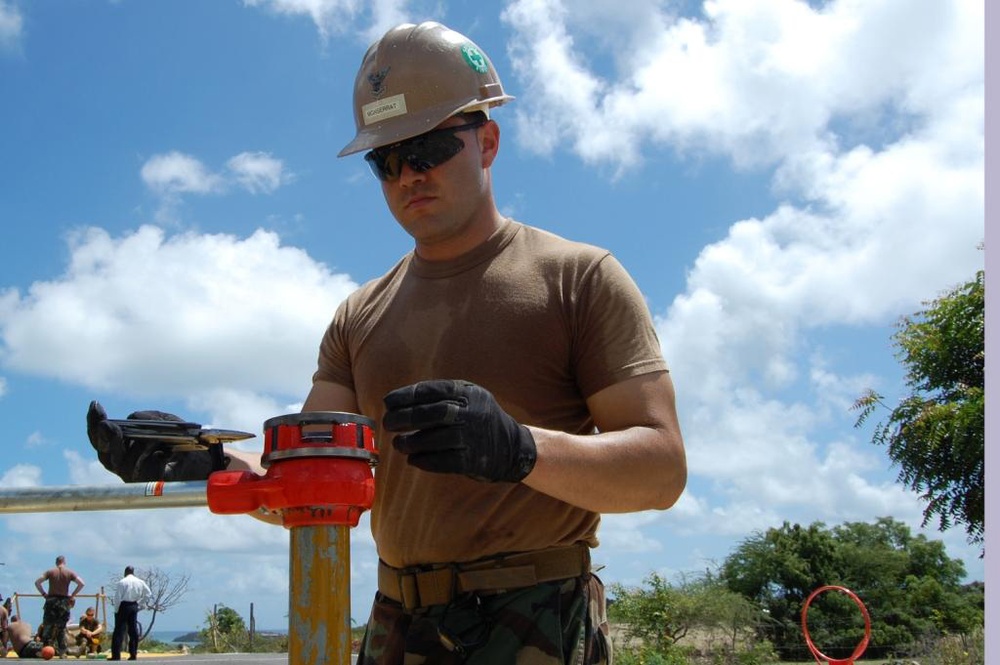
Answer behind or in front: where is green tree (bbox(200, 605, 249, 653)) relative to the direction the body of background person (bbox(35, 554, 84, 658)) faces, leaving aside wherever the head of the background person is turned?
in front

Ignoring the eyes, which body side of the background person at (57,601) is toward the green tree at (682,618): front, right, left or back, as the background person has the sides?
right

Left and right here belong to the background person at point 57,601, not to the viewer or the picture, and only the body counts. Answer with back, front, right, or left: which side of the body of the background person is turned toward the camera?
back

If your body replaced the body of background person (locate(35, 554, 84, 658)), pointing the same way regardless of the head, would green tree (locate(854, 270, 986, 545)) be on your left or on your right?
on your right

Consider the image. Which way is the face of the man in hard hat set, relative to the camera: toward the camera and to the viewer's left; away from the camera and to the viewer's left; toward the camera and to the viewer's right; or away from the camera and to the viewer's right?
toward the camera and to the viewer's left

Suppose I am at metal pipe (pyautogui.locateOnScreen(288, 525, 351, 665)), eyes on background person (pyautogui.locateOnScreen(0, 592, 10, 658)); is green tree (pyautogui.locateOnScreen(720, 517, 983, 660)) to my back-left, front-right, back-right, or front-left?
front-right

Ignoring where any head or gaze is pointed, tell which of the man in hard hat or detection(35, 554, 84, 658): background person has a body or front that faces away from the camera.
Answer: the background person

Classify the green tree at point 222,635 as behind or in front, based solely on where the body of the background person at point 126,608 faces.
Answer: in front
